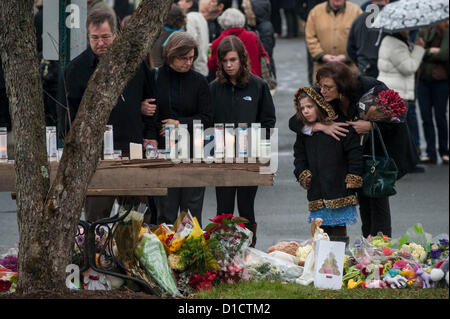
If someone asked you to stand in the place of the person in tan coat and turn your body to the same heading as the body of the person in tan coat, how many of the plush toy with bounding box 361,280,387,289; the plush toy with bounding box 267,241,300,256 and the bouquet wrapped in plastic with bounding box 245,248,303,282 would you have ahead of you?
3

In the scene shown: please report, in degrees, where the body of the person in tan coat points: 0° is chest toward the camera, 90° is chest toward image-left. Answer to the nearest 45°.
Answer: approximately 0°

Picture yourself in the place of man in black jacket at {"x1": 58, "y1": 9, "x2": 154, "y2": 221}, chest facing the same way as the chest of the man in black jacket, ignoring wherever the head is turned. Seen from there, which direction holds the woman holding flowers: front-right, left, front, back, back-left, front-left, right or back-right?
left

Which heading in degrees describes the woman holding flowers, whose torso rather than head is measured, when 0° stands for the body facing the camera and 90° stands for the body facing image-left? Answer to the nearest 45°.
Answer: approximately 45°

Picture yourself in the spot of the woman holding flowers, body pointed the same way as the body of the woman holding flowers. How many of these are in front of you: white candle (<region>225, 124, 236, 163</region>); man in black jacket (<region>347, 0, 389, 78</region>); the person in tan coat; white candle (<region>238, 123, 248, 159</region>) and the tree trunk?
3

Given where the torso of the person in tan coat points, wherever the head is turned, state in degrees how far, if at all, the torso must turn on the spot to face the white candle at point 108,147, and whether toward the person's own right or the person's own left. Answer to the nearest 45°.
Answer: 0° — they already face it

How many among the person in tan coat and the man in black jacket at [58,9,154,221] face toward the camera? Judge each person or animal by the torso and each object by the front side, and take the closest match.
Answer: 2

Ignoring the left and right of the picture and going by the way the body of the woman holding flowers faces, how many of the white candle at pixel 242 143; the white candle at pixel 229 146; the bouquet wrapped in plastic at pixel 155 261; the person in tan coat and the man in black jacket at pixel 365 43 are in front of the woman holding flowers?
3

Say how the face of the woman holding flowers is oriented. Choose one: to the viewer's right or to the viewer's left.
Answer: to the viewer's left

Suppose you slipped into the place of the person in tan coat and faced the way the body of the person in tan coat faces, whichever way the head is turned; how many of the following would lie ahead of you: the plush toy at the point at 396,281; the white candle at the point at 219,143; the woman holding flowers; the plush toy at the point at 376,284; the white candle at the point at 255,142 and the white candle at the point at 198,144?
6

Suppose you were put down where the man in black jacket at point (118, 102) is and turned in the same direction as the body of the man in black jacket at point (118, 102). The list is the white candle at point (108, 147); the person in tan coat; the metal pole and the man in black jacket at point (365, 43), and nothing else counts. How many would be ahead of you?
1

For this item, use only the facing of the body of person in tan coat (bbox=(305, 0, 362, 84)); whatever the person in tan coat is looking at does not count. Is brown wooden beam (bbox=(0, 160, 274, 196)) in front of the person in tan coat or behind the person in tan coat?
in front

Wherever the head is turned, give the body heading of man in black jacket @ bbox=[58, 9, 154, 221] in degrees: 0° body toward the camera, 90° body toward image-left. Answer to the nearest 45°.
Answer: approximately 0°

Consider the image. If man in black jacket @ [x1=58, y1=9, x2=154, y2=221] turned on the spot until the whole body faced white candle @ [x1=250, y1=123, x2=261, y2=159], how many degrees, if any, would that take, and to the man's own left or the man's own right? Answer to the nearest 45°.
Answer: approximately 45° to the man's own left
